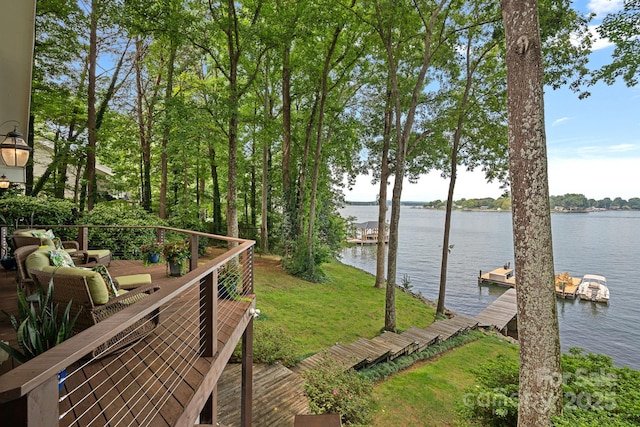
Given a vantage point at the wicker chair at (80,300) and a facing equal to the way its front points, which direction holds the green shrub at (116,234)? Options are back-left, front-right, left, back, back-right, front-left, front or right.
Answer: front-left

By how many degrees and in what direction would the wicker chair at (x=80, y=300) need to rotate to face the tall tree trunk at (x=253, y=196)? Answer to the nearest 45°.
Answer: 0° — it already faces it

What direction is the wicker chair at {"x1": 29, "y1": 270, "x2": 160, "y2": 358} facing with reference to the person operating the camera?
facing away from the viewer and to the right of the viewer

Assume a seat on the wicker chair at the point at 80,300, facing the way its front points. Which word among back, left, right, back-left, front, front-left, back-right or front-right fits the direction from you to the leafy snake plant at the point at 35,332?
back-right

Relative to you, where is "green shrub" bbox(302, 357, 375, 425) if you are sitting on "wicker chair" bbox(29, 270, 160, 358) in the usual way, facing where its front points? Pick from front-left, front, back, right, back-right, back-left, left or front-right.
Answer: front-right

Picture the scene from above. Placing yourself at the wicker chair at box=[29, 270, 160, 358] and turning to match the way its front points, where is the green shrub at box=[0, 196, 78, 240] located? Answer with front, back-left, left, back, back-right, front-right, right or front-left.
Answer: front-left

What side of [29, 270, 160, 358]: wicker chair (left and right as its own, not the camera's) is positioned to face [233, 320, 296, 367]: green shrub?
front

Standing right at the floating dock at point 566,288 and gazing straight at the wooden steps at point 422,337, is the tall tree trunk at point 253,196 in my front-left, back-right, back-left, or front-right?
front-right

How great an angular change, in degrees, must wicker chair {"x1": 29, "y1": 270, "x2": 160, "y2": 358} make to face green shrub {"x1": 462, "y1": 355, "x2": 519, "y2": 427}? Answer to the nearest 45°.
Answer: approximately 45° to its right

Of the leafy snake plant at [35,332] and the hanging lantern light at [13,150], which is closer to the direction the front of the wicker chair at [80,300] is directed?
the hanging lantern light

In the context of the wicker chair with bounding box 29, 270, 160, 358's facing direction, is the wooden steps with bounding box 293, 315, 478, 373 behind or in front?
in front

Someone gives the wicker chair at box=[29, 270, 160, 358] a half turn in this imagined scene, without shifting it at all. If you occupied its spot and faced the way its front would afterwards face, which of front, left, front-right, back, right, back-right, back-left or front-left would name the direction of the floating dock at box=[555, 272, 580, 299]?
back-left

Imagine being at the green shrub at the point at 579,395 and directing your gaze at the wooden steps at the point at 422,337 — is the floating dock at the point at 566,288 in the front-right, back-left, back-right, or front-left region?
front-right
